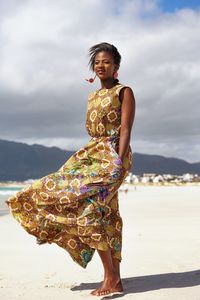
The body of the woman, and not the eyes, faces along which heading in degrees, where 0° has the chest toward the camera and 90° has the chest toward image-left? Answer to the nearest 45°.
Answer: approximately 45°
